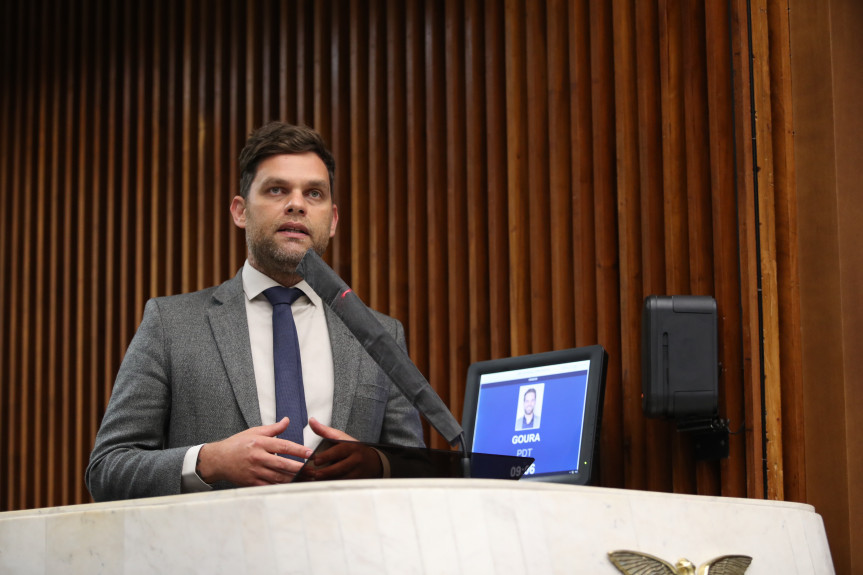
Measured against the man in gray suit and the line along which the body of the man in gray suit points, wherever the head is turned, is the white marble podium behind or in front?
in front

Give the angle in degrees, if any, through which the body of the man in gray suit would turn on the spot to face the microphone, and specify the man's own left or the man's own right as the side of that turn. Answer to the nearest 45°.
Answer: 0° — they already face it

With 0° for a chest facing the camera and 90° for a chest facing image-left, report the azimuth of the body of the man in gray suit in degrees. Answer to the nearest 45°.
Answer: approximately 0°
